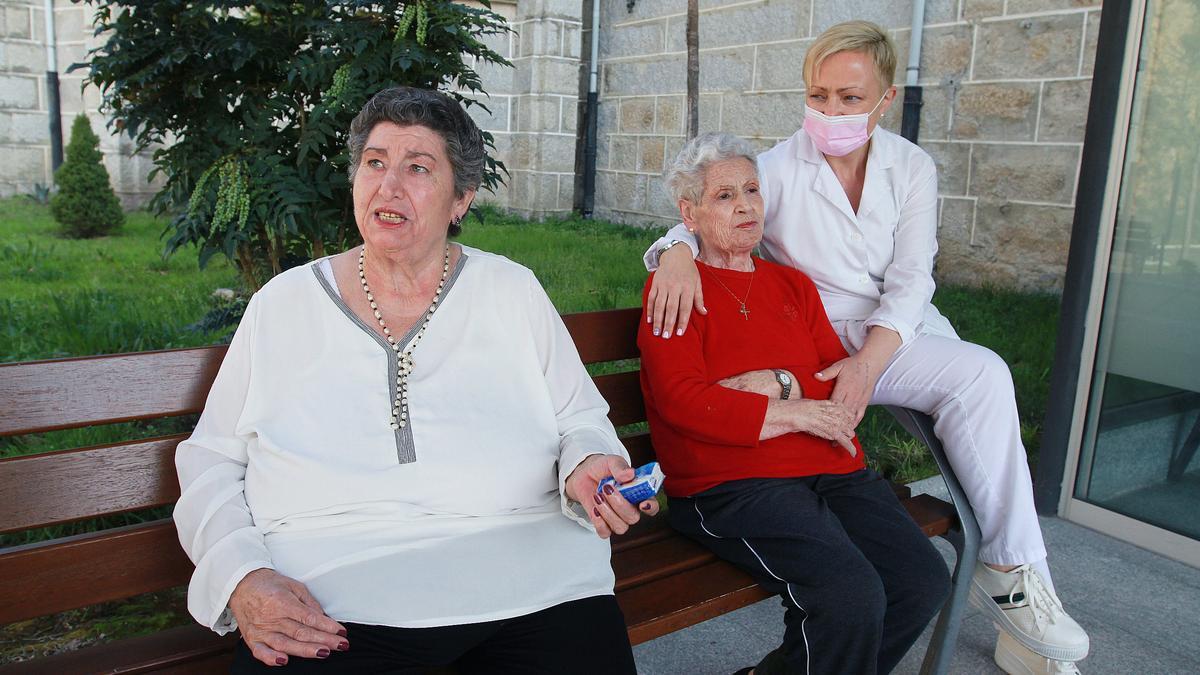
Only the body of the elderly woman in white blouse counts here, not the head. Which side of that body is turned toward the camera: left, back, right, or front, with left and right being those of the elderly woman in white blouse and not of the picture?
front

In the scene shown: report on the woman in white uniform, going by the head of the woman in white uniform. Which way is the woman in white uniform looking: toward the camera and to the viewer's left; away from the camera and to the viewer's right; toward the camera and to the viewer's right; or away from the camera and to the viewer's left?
toward the camera and to the viewer's left

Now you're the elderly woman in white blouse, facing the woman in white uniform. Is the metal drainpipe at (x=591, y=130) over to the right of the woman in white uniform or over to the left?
left

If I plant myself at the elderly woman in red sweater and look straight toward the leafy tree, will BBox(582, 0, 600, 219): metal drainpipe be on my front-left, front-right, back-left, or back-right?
front-right

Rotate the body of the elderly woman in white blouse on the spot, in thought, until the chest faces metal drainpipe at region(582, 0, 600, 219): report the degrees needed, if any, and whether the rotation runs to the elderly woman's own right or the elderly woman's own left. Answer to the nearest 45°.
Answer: approximately 180°

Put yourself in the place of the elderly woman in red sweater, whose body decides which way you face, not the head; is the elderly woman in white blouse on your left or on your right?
on your right

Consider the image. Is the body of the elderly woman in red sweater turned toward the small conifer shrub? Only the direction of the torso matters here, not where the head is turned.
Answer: no

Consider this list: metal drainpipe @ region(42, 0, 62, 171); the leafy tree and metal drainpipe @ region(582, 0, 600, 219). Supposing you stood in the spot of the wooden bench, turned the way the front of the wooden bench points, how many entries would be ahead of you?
0

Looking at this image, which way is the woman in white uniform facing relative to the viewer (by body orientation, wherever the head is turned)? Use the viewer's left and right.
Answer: facing the viewer

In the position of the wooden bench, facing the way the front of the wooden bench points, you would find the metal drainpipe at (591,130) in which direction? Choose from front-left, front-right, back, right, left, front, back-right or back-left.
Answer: back-left

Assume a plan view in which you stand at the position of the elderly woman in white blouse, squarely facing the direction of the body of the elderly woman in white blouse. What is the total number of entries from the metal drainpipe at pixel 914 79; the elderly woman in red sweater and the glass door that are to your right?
0

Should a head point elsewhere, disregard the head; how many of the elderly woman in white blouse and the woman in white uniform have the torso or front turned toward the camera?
2

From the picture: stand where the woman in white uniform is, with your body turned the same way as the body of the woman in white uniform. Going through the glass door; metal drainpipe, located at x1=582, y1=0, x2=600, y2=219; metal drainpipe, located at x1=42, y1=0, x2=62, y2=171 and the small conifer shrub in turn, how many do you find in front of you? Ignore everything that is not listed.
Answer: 0

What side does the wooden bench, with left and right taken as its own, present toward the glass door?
left

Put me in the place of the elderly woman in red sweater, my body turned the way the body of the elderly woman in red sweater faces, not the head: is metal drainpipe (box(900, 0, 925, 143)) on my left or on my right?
on my left

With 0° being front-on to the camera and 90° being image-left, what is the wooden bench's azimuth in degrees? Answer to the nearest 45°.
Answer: approximately 315°

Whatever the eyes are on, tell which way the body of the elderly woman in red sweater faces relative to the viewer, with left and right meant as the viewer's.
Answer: facing the viewer and to the right of the viewer

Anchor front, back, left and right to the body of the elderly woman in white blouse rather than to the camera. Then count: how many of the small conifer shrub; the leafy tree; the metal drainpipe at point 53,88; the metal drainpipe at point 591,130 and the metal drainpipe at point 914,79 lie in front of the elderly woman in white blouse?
0
